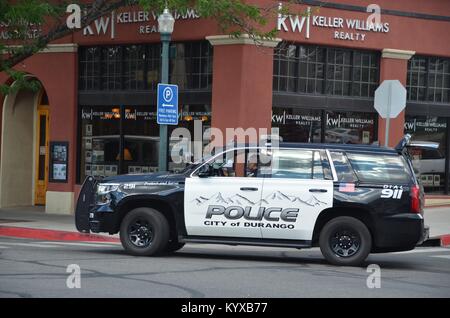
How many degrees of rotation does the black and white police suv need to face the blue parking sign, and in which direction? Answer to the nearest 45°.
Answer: approximately 45° to its right

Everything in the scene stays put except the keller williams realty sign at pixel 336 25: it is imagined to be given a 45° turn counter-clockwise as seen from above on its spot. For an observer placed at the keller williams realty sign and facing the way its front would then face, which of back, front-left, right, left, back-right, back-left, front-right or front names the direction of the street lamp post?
back-right

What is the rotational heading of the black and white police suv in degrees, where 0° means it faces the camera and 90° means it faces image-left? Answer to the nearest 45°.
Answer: approximately 90°

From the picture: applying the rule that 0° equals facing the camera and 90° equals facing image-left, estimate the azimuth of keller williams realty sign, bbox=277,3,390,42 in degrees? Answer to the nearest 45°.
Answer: approximately 315°

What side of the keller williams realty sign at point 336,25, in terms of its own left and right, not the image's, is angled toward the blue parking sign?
right

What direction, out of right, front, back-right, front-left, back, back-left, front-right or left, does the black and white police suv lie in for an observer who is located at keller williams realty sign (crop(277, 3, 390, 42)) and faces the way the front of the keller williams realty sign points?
front-right

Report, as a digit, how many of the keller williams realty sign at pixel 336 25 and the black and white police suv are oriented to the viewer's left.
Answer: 1

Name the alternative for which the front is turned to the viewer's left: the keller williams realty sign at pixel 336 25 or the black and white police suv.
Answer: the black and white police suv

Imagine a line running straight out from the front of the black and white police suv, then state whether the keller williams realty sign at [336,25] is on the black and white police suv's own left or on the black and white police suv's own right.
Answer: on the black and white police suv's own right

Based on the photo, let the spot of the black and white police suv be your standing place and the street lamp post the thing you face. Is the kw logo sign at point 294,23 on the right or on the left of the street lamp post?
right

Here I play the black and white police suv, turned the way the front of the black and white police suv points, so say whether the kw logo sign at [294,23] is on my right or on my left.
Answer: on my right

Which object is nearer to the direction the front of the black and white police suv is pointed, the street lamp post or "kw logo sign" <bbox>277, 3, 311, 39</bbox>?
the street lamp post

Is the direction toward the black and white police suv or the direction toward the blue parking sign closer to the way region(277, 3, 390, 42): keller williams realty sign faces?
the black and white police suv

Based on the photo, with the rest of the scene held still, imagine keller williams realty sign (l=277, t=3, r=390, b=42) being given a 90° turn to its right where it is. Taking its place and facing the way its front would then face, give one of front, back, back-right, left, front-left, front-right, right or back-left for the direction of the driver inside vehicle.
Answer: front-left
